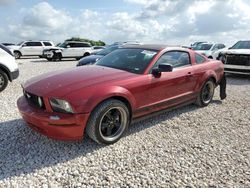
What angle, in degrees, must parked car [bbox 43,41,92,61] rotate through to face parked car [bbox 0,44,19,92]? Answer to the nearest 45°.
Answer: approximately 45° to its left

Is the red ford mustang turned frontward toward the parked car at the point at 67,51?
no

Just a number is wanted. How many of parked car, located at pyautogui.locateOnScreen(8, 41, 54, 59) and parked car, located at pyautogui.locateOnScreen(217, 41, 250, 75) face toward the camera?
1

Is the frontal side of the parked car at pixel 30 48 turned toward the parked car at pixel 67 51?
no

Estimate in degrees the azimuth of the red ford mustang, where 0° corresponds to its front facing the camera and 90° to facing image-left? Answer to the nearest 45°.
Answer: approximately 45°

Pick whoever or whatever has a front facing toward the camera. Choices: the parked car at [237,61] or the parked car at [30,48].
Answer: the parked car at [237,61]

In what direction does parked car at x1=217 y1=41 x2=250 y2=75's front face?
toward the camera

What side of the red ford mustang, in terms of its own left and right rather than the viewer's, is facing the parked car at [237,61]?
back

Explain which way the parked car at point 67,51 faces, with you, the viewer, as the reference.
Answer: facing the viewer and to the left of the viewer

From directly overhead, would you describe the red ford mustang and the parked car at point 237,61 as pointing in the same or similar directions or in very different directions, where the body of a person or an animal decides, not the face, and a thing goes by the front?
same or similar directions

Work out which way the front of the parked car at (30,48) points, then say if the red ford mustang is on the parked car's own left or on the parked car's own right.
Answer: on the parked car's own left

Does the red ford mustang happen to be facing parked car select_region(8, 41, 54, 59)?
no

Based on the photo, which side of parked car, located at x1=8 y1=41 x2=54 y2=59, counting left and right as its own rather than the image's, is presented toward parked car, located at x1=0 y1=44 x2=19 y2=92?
left

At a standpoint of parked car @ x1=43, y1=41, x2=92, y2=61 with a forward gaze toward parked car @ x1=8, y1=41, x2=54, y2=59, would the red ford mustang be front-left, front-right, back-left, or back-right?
back-left
